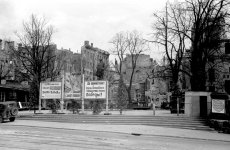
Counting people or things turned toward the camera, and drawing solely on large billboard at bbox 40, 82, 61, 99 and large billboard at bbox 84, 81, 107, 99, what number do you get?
2

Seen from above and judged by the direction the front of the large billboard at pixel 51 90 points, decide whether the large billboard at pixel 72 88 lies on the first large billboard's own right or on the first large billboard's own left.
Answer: on the first large billboard's own left

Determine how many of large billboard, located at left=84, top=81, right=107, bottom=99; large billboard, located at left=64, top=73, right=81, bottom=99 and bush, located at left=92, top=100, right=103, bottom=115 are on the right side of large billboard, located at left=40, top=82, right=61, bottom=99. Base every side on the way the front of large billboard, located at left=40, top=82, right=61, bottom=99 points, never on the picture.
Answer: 0

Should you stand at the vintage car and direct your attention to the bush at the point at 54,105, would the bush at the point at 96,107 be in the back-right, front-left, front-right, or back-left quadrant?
front-right

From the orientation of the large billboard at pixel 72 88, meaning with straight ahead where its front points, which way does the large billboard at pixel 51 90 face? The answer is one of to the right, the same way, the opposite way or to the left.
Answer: the same way

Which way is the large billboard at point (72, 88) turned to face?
toward the camera

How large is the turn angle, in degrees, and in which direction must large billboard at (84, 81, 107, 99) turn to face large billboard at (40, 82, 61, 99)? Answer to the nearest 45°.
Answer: approximately 135° to its right

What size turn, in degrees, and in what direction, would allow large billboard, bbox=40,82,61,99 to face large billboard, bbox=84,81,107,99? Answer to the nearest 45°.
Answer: approximately 45° to its left

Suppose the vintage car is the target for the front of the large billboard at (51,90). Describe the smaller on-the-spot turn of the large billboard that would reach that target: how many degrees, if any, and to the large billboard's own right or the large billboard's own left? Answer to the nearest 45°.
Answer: approximately 45° to the large billboard's own right

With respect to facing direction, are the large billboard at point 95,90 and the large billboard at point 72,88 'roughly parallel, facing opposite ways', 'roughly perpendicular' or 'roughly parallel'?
roughly parallel

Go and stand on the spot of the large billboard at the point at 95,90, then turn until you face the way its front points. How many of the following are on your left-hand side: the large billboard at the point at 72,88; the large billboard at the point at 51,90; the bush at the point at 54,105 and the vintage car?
0

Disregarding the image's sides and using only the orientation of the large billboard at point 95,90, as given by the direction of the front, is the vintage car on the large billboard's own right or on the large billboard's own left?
on the large billboard's own right

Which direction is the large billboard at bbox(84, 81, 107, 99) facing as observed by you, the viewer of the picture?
facing the viewer

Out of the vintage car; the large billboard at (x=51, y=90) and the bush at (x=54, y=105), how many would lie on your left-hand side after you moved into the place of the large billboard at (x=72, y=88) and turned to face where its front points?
0

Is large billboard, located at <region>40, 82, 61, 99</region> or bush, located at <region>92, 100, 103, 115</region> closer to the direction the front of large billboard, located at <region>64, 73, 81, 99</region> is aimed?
the bush

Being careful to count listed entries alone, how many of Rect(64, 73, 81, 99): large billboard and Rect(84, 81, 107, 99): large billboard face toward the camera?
2
